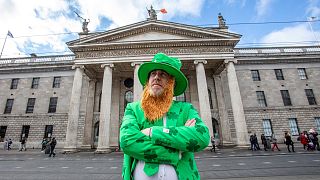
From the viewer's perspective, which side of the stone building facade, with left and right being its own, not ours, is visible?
front

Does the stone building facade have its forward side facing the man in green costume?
yes
